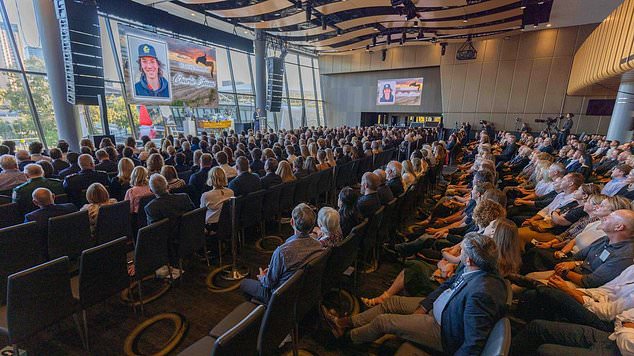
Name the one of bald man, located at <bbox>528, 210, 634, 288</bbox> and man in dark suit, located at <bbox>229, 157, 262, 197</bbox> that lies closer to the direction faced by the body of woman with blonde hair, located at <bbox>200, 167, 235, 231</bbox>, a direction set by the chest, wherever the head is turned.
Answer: the man in dark suit

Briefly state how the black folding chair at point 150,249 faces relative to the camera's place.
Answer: facing away from the viewer and to the left of the viewer

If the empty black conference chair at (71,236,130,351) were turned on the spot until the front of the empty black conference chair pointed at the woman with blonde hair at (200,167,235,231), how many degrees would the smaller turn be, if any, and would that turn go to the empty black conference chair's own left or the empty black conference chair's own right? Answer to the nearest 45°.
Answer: approximately 90° to the empty black conference chair's own right

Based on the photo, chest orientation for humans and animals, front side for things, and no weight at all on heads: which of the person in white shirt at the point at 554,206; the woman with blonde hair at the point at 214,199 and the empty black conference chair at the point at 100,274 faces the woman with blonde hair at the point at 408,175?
the person in white shirt

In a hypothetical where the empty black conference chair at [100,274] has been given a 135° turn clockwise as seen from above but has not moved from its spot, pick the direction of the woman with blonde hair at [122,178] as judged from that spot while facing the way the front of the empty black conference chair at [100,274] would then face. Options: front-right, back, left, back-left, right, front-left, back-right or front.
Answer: left

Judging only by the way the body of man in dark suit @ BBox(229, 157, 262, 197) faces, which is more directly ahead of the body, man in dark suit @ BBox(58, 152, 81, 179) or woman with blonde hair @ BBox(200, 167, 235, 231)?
the man in dark suit

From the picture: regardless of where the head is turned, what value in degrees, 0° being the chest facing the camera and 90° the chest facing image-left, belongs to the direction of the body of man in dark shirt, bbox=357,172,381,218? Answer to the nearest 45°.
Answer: approximately 135°

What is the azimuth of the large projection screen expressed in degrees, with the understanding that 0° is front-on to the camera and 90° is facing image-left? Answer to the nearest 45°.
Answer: approximately 315°

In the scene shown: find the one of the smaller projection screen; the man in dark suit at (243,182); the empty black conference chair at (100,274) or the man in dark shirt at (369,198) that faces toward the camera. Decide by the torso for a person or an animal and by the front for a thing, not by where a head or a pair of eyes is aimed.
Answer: the smaller projection screen

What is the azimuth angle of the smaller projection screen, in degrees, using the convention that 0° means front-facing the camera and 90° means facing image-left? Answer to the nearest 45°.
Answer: approximately 0°

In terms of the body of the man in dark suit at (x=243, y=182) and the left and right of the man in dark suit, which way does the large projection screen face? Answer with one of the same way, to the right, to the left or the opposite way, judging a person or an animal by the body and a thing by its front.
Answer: the opposite way

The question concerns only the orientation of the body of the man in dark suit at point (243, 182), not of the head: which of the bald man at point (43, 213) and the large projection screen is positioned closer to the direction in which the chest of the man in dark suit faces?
the large projection screen

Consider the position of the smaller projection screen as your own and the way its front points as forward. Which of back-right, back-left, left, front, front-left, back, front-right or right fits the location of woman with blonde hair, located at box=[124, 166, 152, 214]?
front

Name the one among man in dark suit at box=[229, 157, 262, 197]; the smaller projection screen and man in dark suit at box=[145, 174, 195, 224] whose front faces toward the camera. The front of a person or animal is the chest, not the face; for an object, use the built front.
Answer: the smaller projection screen

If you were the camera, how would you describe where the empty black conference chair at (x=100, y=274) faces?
facing away from the viewer and to the left of the viewer

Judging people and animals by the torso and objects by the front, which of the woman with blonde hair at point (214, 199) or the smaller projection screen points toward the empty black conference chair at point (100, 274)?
the smaller projection screen

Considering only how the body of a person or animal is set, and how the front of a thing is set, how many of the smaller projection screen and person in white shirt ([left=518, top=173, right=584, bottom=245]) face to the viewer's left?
1
